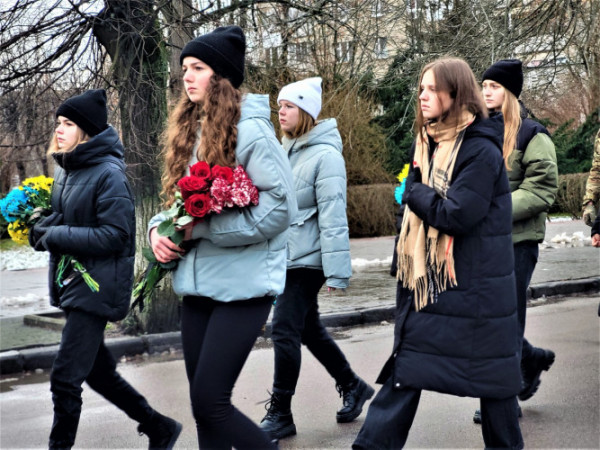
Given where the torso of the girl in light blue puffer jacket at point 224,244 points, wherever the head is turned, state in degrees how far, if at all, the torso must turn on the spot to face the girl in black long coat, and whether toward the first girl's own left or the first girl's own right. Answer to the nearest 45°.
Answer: approximately 135° to the first girl's own left

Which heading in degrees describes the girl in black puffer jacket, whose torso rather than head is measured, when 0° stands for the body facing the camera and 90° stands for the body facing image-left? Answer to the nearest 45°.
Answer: approximately 90°

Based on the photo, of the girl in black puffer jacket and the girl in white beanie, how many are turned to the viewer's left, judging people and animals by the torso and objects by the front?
2

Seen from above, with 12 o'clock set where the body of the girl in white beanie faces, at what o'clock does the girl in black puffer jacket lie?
The girl in black puffer jacket is roughly at 11 o'clock from the girl in white beanie.

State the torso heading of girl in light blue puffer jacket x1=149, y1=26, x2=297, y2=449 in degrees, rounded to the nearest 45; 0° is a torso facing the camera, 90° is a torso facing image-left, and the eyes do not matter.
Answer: approximately 45°

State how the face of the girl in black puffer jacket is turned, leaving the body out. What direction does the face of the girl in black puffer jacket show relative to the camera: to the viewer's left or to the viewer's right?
to the viewer's left

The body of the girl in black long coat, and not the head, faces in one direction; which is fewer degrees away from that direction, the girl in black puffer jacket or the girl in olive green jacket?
the girl in black puffer jacket

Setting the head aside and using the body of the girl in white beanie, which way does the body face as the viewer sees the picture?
to the viewer's left

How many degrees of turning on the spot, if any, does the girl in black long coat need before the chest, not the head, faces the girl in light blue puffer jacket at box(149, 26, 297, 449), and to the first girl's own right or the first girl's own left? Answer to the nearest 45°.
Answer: approximately 45° to the first girl's own right

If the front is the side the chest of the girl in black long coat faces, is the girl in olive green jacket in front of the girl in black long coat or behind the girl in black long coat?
behind

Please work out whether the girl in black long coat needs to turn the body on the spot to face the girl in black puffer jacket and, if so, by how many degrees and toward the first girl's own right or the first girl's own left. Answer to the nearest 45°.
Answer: approximately 45° to the first girl's own right
